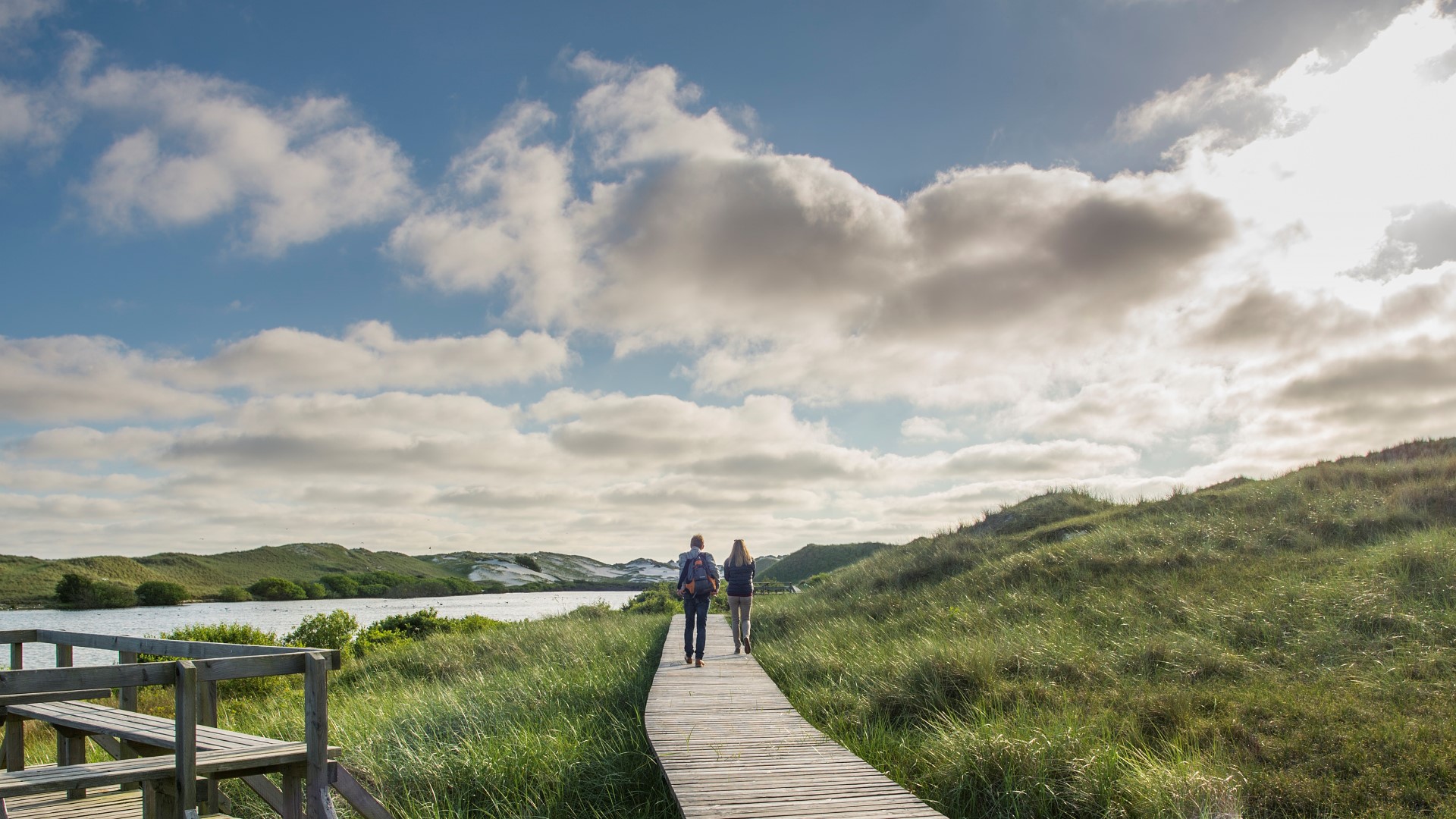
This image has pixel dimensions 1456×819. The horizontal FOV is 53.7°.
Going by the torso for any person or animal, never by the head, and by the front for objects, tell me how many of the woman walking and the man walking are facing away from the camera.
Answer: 2

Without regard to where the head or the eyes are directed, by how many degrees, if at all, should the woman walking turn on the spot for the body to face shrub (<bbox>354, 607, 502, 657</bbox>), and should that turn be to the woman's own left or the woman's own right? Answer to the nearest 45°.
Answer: approximately 45° to the woman's own left

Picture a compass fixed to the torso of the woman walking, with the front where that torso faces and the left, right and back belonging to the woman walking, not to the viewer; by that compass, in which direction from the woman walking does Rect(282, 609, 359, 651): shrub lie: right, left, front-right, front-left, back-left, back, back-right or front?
front-left

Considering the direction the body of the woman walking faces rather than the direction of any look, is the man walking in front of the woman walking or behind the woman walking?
behind

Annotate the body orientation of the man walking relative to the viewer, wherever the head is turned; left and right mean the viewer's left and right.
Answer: facing away from the viewer

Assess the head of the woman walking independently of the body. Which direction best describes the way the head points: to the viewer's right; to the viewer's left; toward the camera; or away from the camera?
away from the camera

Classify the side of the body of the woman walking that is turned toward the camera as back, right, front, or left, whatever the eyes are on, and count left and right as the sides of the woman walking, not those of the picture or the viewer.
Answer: back
